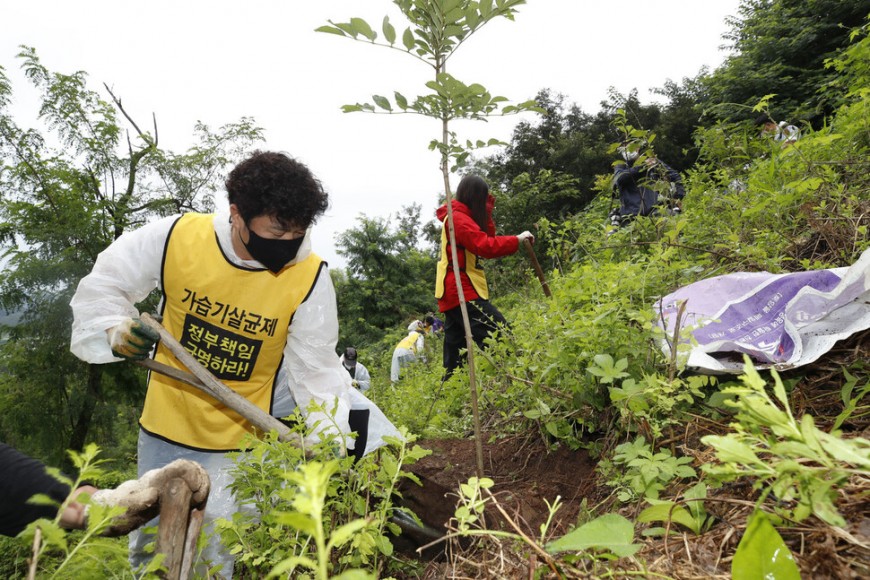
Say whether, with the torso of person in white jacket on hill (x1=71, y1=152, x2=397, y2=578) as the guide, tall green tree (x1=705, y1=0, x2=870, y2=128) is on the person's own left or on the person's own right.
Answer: on the person's own left

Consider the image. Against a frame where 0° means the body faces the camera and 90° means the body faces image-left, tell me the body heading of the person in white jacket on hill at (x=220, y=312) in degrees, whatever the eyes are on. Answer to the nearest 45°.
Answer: approximately 315°

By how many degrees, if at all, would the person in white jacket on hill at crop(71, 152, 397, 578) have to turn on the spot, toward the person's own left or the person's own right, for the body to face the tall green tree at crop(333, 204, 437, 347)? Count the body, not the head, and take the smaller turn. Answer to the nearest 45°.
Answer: approximately 135° to the person's own left

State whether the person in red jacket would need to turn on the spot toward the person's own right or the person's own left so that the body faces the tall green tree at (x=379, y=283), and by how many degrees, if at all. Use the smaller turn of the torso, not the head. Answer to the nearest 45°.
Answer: approximately 90° to the person's own left

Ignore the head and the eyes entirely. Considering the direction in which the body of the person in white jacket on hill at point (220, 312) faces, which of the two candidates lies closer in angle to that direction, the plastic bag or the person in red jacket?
the plastic bag
